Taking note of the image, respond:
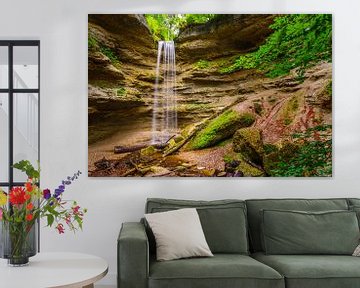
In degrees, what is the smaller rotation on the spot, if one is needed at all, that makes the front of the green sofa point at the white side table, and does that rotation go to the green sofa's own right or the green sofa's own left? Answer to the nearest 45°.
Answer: approximately 45° to the green sofa's own right

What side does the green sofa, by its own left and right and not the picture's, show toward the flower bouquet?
right

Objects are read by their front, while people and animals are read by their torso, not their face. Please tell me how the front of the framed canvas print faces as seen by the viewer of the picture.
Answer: facing the viewer

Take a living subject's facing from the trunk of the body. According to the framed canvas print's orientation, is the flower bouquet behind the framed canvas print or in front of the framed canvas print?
in front

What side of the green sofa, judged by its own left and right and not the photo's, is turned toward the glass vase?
right

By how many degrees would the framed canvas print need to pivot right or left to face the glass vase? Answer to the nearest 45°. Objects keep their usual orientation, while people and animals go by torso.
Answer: approximately 45° to its right

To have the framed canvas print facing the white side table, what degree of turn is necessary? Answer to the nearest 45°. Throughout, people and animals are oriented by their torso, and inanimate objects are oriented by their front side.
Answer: approximately 45° to its right

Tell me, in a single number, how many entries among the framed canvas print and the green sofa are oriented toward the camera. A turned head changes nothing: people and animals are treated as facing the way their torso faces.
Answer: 2
